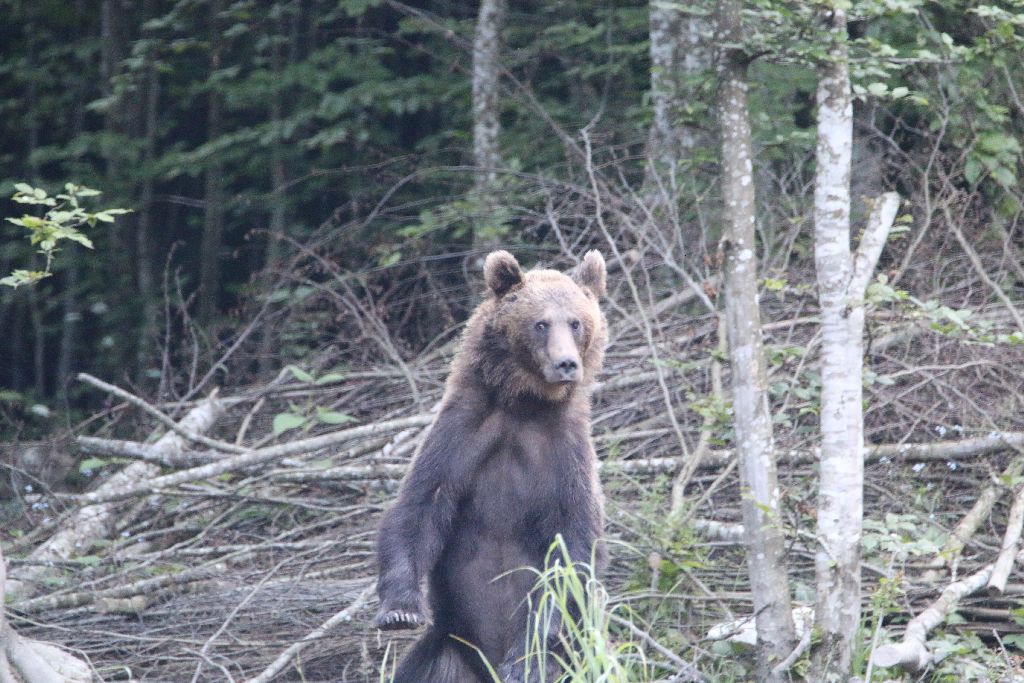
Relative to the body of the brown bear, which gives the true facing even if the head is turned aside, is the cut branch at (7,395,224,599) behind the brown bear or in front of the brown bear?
behind

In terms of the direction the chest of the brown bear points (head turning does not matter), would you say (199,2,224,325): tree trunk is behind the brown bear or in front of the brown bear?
behind

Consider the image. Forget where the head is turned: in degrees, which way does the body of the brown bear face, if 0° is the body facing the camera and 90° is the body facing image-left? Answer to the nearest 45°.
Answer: approximately 315°

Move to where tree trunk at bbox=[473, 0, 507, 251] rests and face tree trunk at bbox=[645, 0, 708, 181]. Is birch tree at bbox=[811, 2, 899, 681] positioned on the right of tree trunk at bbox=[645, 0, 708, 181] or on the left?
right

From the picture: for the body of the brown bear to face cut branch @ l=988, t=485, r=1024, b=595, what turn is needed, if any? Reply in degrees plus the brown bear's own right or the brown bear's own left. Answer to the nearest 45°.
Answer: approximately 45° to the brown bear's own left

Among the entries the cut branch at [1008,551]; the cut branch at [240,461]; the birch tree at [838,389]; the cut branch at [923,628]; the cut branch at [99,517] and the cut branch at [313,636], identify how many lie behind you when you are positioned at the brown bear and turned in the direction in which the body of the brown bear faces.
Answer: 3

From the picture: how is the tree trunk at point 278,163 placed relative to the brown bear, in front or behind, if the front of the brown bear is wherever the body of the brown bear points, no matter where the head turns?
behind
